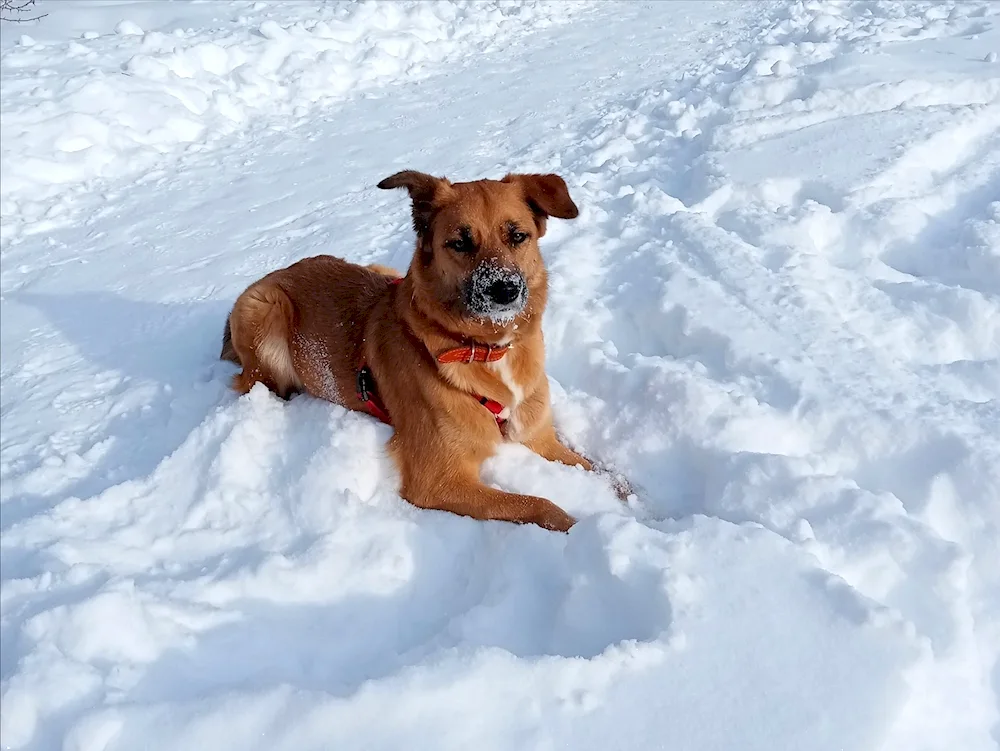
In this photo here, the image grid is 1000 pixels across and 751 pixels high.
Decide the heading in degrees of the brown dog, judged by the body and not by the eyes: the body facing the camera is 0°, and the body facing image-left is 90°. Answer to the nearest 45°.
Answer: approximately 315°
